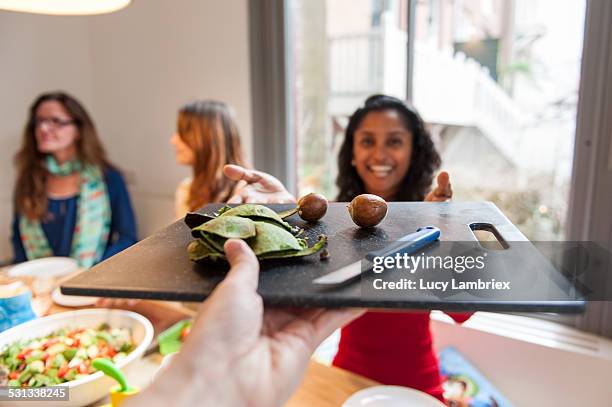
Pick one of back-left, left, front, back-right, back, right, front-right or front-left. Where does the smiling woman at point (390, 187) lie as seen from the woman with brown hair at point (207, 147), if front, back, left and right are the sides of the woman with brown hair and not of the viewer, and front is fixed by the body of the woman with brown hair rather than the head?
back-left

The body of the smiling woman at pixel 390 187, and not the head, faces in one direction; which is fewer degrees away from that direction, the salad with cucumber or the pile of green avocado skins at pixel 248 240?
the pile of green avocado skins

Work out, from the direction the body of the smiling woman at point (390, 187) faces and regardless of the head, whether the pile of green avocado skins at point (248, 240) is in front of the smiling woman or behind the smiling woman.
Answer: in front

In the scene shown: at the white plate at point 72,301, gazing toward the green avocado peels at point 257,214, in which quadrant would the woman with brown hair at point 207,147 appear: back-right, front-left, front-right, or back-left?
back-left

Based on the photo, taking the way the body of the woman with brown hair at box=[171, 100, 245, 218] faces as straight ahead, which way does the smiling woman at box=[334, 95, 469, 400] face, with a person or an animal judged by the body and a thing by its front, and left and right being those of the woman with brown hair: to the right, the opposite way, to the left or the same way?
to the left

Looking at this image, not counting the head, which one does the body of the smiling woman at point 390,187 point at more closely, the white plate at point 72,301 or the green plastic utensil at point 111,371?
the green plastic utensil

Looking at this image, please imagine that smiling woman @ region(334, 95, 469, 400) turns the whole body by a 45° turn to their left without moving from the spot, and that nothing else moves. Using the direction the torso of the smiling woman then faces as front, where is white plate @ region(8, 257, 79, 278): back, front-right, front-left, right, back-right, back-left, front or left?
back-right

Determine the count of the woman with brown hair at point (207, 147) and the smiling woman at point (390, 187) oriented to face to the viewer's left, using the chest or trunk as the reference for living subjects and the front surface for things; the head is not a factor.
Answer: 1

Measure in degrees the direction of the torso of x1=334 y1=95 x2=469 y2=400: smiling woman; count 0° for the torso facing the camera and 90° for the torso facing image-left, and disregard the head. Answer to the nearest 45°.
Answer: approximately 0°

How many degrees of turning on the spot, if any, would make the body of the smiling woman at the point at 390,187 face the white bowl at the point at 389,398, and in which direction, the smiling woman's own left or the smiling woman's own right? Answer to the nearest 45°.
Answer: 0° — they already face it

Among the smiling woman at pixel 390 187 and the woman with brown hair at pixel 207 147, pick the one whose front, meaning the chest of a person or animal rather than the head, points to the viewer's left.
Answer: the woman with brown hair

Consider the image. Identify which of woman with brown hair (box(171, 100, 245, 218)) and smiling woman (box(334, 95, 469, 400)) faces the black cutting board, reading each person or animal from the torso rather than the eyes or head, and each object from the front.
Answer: the smiling woman

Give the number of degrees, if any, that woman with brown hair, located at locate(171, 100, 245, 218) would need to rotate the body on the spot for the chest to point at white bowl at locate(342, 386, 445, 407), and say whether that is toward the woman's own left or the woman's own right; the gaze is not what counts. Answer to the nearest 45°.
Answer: approximately 90° to the woman's own left

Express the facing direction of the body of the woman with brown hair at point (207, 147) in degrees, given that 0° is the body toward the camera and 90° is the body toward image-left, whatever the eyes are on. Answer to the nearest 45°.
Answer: approximately 90°
